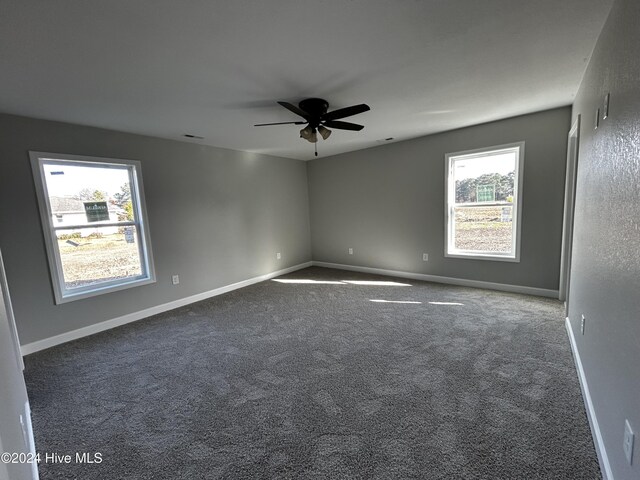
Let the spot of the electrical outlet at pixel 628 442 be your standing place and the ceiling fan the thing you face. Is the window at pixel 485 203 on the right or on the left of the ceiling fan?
right

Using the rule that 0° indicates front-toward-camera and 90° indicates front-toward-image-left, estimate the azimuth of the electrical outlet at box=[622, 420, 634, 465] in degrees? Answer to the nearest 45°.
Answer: approximately 90°

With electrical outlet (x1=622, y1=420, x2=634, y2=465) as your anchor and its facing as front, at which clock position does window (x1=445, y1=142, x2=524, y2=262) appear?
The window is roughly at 2 o'clock from the electrical outlet.

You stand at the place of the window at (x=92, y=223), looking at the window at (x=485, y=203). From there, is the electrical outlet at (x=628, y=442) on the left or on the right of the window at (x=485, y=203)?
right

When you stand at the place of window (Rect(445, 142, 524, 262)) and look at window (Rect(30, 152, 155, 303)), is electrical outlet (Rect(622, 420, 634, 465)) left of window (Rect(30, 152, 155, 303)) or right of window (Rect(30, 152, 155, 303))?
left

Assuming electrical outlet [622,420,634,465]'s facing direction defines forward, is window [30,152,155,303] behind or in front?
in front

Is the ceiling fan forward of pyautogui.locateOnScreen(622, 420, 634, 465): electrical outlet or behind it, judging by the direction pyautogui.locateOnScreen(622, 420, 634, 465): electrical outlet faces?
forward

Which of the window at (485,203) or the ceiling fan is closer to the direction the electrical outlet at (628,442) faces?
the ceiling fan
